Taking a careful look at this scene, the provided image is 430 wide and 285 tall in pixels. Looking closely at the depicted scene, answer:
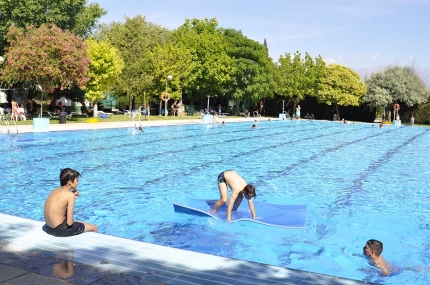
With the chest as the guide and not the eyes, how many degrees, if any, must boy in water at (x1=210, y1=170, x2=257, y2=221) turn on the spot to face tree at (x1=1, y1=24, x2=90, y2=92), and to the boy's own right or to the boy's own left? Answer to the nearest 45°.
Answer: approximately 180°

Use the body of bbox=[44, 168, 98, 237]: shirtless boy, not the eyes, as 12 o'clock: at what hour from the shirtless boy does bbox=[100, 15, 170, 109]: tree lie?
The tree is roughly at 11 o'clock from the shirtless boy.

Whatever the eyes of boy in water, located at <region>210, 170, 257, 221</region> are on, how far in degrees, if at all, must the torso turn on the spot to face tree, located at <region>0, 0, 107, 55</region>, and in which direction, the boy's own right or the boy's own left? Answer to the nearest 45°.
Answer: approximately 180°

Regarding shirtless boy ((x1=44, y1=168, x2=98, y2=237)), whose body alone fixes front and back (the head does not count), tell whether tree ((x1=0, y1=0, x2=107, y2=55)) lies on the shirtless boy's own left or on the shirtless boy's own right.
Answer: on the shirtless boy's own left

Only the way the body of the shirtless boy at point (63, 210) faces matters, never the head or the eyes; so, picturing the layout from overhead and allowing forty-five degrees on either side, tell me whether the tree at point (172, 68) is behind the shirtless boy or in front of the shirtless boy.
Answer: in front

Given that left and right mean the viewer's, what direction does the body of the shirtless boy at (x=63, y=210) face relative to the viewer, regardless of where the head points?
facing away from the viewer and to the right of the viewer

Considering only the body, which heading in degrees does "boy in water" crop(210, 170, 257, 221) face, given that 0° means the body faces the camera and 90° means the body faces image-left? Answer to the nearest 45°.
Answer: approximately 315°

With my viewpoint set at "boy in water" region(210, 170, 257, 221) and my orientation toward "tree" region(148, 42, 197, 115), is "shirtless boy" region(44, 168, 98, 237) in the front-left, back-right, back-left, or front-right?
back-left
